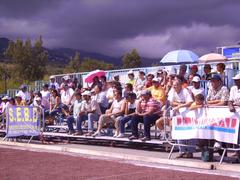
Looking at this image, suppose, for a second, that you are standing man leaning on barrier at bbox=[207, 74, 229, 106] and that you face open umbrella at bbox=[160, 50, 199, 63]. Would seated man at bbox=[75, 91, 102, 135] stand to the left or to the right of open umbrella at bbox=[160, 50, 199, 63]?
left

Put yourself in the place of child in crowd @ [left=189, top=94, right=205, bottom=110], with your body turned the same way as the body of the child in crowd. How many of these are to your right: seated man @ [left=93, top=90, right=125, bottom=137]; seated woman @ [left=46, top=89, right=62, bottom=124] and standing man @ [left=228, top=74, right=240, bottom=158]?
2

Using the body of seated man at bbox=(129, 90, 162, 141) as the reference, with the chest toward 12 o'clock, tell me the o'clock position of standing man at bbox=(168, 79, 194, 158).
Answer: standing man at bbox=(168, 79, 194, 158) is roughly at 9 o'clock from seated man at bbox=(129, 90, 162, 141).

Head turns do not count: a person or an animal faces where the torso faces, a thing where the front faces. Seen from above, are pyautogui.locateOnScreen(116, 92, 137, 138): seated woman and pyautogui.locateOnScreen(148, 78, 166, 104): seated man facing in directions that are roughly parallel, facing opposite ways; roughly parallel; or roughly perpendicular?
roughly parallel

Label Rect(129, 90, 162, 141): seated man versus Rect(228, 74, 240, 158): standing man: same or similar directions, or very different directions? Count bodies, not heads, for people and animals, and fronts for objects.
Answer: same or similar directions

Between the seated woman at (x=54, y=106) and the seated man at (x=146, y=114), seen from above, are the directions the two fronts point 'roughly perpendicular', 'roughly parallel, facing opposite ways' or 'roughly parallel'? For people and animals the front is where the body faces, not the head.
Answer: roughly parallel

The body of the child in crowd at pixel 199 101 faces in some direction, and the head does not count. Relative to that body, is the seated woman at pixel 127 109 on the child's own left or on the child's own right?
on the child's own right

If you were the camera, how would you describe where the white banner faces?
facing the viewer

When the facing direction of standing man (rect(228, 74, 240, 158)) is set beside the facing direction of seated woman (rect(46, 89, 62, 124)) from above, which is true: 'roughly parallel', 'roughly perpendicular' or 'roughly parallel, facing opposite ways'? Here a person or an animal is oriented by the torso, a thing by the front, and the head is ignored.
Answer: roughly parallel

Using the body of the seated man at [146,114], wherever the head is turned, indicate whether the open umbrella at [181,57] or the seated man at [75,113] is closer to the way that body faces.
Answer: the seated man

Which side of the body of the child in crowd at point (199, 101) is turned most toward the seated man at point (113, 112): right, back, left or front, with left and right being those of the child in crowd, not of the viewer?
right

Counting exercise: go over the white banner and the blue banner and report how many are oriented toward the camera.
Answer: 2
